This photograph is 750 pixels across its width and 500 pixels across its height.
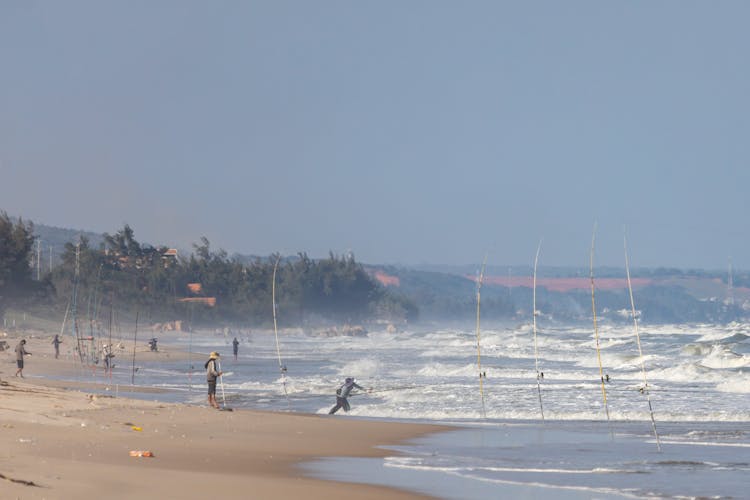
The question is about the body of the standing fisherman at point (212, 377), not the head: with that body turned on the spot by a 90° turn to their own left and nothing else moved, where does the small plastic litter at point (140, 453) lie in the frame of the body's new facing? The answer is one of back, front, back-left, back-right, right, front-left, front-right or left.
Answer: back

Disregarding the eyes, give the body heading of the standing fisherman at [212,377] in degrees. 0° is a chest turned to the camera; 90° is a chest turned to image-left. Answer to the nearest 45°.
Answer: approximately 270°
